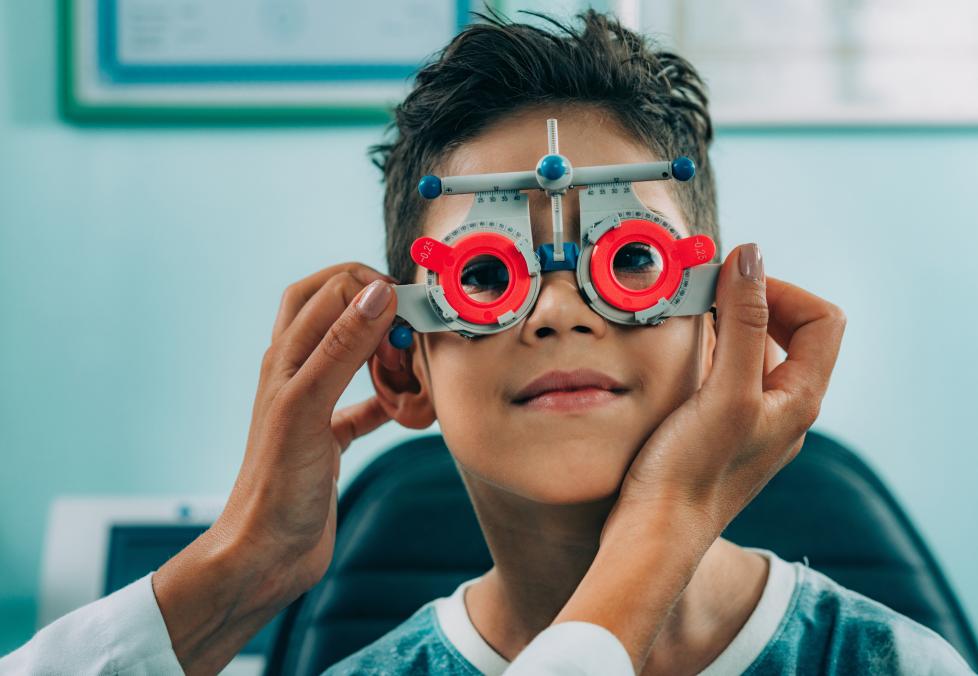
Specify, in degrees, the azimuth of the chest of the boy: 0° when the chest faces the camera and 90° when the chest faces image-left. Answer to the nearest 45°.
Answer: approximately 0°

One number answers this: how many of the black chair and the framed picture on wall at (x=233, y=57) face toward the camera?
2

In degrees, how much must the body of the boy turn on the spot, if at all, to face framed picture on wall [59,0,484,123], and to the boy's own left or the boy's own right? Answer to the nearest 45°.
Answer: approximately 135° to the boy's own right
